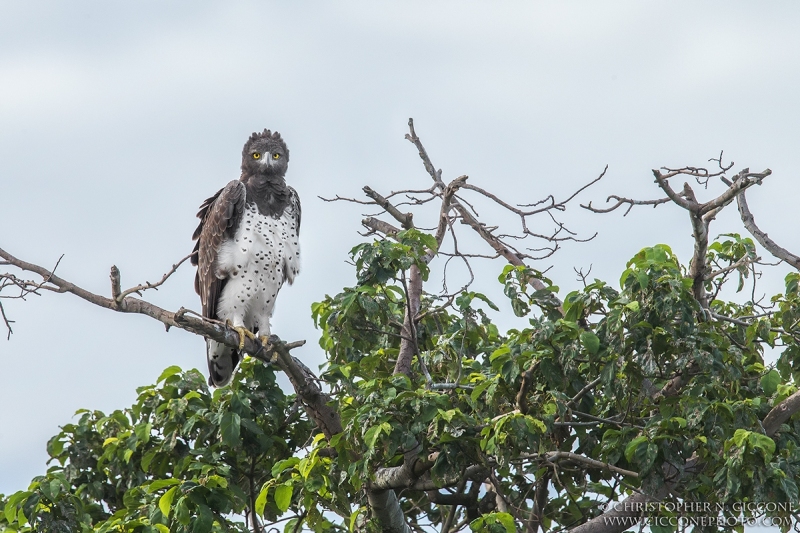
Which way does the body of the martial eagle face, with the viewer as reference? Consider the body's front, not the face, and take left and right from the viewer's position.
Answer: facing the viewer and to the right of the viewer
